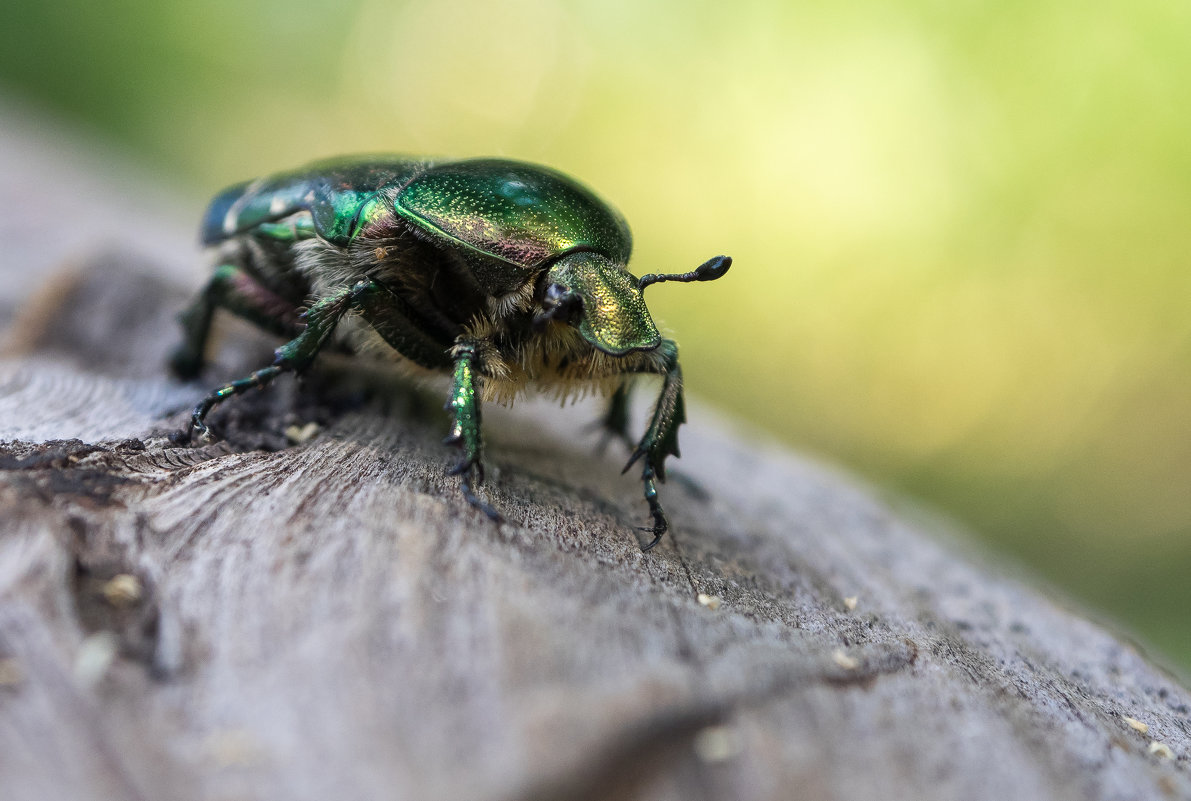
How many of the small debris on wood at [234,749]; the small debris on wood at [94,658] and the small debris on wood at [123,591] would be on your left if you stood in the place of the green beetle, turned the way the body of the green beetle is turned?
0

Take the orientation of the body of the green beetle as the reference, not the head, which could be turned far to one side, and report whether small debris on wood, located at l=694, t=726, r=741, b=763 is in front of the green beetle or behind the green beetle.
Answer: in front

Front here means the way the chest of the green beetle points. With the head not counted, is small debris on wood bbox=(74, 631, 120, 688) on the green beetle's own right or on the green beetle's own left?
on the green beetle's own right

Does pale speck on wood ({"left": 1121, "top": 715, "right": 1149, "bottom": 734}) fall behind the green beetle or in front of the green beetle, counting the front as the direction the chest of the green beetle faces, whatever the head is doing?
in front

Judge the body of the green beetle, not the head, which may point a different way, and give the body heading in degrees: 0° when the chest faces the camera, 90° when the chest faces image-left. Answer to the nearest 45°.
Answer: approximately 315°

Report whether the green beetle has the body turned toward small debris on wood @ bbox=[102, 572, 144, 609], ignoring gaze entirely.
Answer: no

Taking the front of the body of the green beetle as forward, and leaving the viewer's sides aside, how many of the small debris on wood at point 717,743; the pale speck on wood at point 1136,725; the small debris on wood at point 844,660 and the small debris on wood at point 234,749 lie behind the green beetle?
0

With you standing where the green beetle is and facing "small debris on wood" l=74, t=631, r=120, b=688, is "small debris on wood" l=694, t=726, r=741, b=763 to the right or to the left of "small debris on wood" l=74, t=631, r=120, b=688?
left

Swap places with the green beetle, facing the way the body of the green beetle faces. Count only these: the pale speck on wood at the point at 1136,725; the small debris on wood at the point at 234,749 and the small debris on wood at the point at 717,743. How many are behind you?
0

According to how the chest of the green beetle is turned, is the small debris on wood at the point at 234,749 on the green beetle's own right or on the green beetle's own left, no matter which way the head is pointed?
on the green beetle's own right
